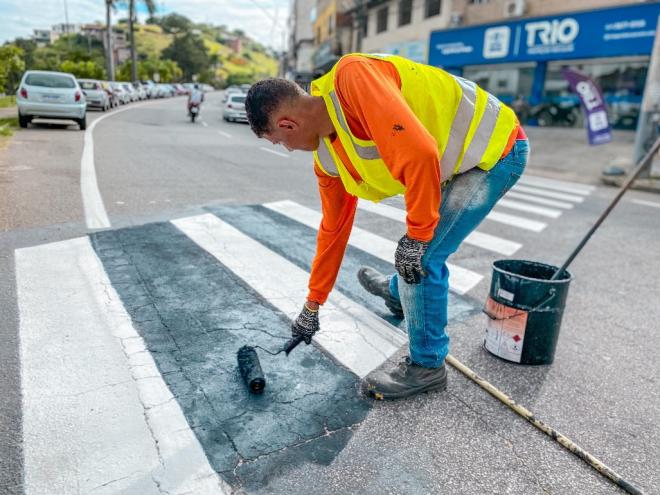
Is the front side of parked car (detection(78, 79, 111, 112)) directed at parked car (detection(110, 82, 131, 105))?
yes

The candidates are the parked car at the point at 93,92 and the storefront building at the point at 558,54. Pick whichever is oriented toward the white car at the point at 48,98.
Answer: the storefront building

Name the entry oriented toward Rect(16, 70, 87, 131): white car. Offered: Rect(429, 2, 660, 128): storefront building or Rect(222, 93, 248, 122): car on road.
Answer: the storefront building

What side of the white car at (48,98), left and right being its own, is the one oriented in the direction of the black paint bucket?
back

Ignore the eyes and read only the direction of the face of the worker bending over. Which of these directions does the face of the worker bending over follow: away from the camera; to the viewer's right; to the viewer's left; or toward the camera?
to the viewer's left

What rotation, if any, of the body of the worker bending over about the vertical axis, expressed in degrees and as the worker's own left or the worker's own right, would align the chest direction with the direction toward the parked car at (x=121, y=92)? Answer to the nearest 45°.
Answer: approximately 45° to the worker's own right

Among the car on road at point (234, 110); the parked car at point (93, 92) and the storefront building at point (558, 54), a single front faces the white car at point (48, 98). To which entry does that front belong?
the storefront building

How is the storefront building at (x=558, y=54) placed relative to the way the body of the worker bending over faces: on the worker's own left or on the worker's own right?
on the worker's own right

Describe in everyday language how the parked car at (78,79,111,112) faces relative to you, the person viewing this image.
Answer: facing away from the viewer

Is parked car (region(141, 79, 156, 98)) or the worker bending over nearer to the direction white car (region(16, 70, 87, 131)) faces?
the parked car

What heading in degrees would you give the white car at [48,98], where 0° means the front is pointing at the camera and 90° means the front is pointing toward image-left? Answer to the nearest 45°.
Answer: approximately 180°

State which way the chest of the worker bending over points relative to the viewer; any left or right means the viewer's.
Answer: facing to the left of the viewer

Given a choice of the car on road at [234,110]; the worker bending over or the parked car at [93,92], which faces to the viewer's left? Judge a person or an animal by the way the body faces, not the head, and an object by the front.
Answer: the worker bending over

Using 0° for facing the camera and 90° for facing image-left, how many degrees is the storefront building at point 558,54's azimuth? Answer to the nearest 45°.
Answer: approximately 45°
